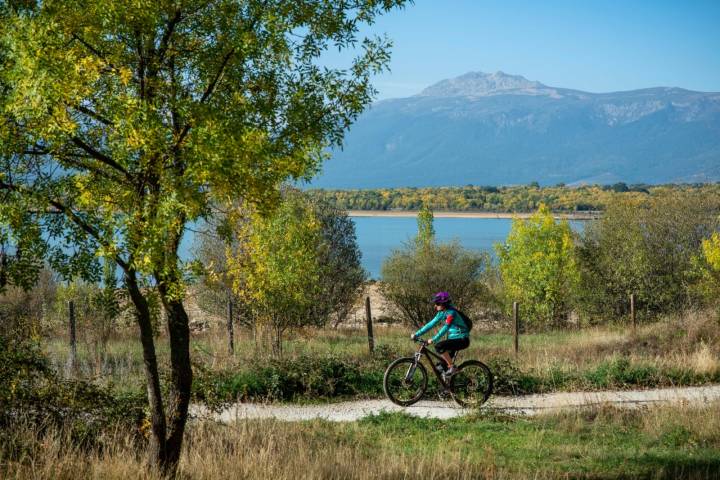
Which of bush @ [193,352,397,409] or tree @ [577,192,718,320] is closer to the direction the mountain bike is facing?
the bush

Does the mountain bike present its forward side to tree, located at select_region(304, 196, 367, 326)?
no

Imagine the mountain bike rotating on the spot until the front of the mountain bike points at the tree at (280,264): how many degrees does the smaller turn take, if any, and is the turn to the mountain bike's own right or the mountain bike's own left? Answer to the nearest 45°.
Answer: approximately 45° to the mountain bike's own right

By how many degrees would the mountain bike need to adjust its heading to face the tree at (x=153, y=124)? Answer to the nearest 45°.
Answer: approximately 90° to its left

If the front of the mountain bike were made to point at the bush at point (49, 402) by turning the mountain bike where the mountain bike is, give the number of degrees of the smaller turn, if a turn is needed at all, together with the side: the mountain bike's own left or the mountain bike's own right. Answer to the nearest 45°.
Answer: approximately 45° to the mountain bike's own left

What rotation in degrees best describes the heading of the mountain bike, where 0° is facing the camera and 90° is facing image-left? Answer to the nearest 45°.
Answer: approximately 90°

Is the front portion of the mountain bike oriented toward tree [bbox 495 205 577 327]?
no

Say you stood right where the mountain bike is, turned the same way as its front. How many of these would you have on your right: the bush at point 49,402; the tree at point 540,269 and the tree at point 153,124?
1

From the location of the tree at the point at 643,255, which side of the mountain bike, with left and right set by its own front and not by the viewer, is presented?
right

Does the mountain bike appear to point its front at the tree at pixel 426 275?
no

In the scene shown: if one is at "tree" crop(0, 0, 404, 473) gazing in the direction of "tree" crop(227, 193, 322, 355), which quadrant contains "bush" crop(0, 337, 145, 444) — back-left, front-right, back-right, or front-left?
front-left

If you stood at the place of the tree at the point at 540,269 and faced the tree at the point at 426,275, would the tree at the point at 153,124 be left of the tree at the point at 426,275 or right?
left

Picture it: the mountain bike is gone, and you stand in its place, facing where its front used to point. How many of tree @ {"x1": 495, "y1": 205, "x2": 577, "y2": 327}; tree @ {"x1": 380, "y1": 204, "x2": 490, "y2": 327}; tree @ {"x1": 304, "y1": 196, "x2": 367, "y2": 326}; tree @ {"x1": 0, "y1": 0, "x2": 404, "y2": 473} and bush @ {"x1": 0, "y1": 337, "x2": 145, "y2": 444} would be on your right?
3
